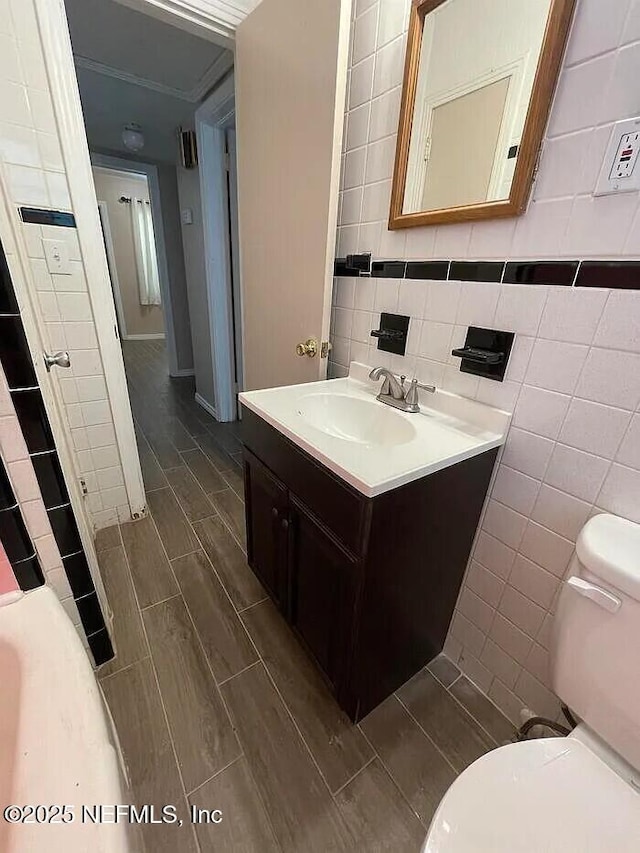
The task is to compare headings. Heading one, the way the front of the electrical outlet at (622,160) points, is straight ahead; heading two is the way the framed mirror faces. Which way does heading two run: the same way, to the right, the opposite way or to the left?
the same way

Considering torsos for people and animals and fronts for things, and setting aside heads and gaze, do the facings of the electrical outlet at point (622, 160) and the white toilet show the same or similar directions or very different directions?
same or similar directions

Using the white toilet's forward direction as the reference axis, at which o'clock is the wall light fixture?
The wall light fixture is roughly at 2 o'clock from the white toilet.

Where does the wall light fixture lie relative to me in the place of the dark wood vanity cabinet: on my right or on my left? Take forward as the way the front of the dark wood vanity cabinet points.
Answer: on my right

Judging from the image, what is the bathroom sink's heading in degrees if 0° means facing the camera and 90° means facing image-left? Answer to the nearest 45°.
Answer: approximately 45°

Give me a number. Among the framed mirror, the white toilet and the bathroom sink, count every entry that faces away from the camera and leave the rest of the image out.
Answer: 0

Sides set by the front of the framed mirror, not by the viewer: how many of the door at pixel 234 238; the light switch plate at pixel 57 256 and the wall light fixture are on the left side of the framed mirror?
0

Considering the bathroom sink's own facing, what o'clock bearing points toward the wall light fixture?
The wall light fixture is roughly at 3 o'clock from the bathroom sink.

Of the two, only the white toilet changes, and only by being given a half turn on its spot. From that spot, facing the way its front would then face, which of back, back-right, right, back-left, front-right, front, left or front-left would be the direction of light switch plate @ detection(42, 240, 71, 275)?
back-left

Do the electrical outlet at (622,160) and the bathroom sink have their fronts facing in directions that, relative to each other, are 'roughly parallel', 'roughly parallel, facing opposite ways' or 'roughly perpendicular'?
roughly parallel

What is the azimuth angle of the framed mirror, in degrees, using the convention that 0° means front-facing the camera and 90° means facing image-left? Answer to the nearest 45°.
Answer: approximately 45°

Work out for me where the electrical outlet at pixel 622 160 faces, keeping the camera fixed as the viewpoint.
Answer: facing the viewer and to the left of the viewer

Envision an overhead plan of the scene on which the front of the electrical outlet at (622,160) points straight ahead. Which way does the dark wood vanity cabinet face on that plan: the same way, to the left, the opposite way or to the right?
the same way

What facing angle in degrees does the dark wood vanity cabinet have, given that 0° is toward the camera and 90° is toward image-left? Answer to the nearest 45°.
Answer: approximately 45°
